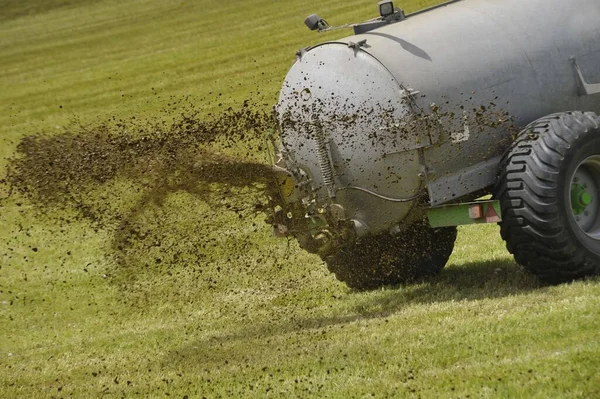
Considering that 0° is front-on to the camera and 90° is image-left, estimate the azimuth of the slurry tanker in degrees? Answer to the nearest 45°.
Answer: approximately 225°

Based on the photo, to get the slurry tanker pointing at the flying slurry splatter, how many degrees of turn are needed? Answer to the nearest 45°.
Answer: approximately 135° to its left
